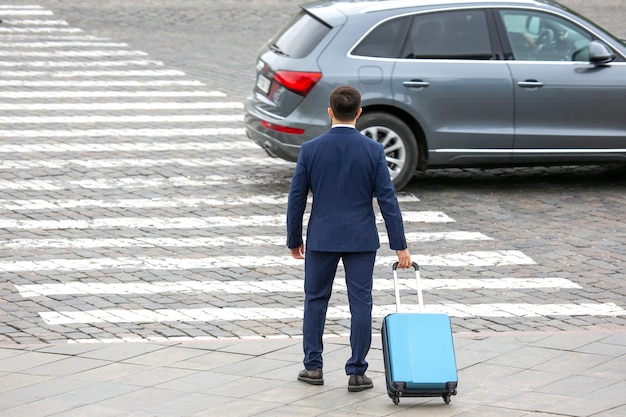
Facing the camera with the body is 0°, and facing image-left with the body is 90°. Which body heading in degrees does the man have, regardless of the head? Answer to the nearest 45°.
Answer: approximately 180°

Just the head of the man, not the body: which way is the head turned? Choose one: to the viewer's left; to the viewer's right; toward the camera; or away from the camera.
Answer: away from the camera

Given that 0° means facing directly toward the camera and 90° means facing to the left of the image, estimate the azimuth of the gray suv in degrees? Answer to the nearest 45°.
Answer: approximately 270°

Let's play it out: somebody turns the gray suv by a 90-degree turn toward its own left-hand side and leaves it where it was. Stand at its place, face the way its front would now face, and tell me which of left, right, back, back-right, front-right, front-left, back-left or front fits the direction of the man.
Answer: back
